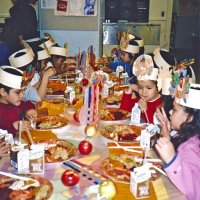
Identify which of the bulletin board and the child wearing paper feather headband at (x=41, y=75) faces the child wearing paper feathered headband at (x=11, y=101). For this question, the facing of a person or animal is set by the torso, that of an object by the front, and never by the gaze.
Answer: the bulletin board

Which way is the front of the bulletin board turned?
toward the camera

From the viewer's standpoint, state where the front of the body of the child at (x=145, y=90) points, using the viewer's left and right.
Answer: facing the viewer and to the left of the viewer

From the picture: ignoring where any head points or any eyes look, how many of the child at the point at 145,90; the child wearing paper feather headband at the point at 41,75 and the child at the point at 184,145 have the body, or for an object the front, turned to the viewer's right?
1

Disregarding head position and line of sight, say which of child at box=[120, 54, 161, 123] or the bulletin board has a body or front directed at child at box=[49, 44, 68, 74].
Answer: the bulletin board

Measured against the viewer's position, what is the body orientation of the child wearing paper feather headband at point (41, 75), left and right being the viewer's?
facing to the right of the viewer

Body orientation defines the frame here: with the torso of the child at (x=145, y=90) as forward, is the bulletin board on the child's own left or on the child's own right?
on the child's own right

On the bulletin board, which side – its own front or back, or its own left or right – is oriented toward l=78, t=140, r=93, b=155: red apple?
front

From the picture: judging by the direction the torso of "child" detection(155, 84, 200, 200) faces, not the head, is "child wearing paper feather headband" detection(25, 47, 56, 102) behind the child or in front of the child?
in front

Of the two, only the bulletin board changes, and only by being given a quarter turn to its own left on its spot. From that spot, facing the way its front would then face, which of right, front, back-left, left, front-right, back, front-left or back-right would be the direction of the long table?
right

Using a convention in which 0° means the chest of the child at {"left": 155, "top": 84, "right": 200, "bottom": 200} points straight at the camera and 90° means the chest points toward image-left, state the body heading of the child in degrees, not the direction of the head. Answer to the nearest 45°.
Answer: approximately 90°

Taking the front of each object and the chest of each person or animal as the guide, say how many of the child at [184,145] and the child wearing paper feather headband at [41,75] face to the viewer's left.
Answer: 1

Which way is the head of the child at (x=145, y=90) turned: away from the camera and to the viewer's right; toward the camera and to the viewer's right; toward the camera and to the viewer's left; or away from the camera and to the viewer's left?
toward the camera and to the viewer's left

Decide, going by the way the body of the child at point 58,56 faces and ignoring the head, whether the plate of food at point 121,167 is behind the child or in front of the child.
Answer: in front

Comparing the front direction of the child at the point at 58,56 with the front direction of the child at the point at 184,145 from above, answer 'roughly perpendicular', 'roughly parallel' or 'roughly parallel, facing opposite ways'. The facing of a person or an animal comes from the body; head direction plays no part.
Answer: roughly parallel, facing opposite ways

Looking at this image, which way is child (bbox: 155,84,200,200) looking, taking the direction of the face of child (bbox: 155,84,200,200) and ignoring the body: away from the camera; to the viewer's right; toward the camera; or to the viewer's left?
to the viewer's left

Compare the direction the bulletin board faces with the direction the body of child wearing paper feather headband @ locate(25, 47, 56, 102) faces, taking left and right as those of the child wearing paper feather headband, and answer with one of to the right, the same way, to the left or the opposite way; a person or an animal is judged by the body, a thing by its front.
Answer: to the right
